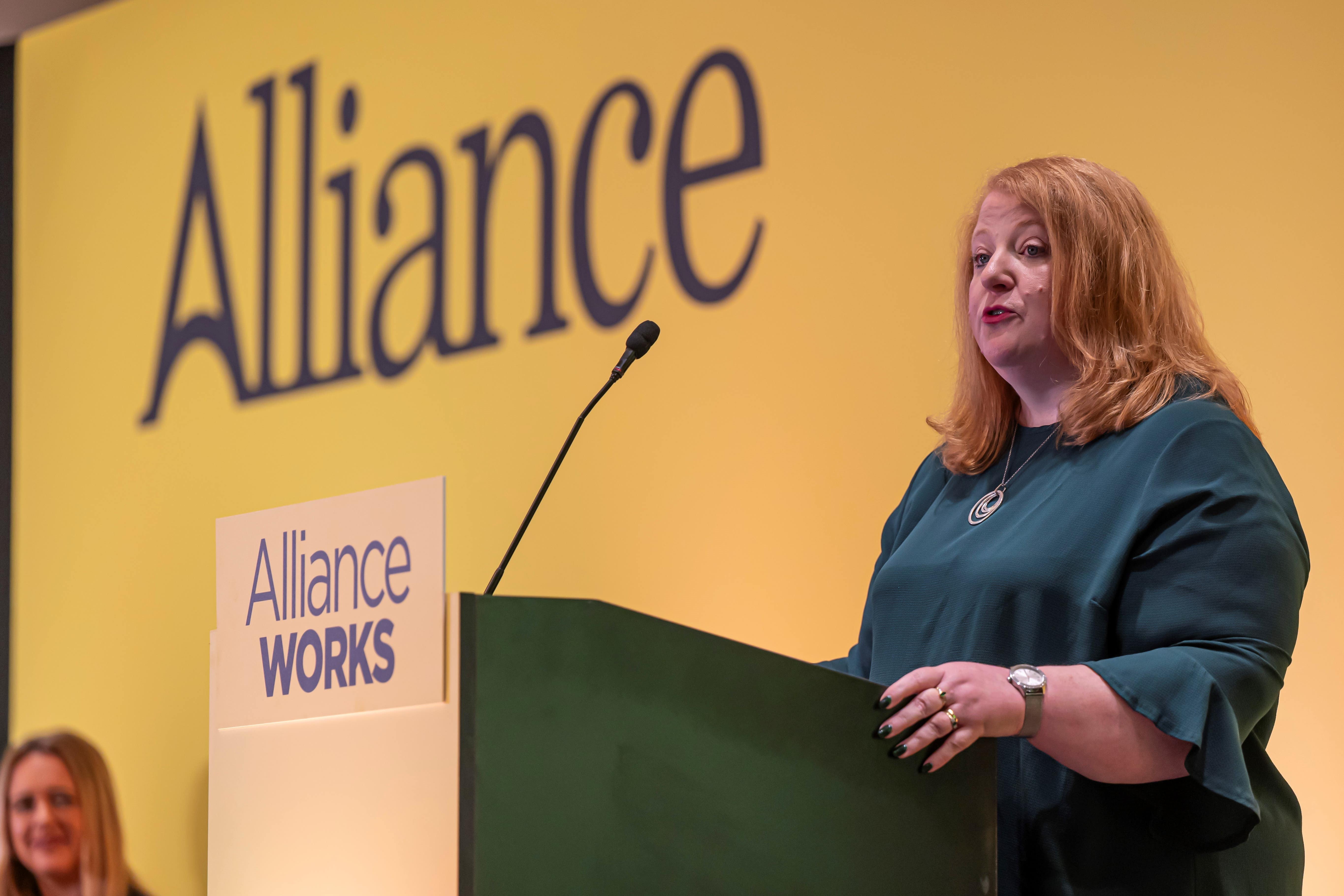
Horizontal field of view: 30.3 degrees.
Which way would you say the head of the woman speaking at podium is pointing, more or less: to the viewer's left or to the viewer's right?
to the viewer's left

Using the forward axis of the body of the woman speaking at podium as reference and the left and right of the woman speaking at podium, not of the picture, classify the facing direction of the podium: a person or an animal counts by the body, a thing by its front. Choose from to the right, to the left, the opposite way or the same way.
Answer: the same way

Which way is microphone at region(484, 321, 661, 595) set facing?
to the viewer's right

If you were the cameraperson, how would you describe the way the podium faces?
facing the viewer and to the left of the viewer

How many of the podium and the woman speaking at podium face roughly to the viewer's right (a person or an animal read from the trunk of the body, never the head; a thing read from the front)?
0

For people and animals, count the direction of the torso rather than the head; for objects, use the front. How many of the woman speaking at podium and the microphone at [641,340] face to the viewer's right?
1

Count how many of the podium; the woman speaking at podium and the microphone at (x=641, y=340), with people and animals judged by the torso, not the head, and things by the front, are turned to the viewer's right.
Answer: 1
